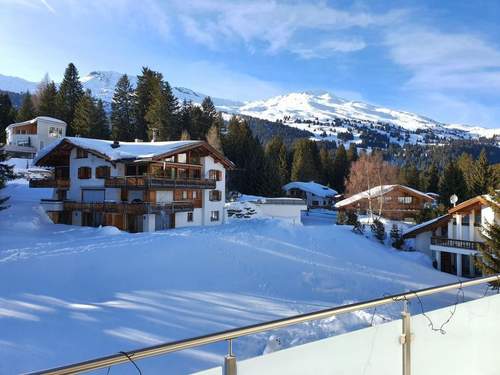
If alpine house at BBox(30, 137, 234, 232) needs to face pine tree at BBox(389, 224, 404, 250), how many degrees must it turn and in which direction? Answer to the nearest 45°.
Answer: approximately 90° to its left

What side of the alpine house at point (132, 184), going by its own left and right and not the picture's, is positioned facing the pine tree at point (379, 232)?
left

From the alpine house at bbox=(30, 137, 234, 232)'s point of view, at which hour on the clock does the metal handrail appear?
The metal handrail is roughly at 12 o'clock from the alpine house.

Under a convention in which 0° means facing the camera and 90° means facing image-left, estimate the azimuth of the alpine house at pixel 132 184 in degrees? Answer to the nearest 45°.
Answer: approximately 0°

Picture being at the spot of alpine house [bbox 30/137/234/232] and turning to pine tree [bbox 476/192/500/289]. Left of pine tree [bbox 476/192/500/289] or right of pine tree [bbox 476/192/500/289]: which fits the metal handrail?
right

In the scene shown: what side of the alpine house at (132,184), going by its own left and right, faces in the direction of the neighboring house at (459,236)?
left
